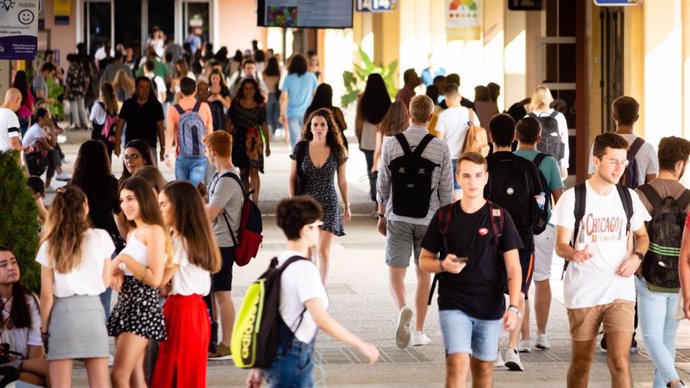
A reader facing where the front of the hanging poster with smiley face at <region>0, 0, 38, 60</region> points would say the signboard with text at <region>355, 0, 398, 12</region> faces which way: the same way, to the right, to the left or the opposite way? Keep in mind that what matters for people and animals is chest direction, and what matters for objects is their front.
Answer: the same way

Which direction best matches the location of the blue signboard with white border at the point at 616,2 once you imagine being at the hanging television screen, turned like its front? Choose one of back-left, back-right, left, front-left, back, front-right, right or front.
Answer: front-left

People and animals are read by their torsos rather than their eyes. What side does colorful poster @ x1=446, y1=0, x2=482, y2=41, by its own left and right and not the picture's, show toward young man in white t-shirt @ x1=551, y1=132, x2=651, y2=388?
front

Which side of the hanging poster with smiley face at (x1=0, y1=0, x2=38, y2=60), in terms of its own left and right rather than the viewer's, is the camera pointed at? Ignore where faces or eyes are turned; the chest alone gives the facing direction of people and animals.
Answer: front

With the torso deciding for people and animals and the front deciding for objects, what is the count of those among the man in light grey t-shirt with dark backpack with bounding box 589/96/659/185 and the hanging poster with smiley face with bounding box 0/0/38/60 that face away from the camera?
1

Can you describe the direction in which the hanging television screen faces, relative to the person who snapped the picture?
facing the viewer

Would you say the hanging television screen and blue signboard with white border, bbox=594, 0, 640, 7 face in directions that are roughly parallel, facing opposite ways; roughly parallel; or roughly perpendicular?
roughly parallel

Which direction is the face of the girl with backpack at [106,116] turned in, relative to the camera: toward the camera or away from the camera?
away from the camera

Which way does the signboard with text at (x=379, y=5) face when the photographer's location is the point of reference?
facing the viewer

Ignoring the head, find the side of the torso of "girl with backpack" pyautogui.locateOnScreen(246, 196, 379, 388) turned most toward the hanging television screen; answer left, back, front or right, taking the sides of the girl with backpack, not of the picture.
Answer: left

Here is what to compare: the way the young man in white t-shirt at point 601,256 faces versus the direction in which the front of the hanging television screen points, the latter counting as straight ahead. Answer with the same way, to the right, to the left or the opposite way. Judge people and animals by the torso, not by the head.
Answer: the same way

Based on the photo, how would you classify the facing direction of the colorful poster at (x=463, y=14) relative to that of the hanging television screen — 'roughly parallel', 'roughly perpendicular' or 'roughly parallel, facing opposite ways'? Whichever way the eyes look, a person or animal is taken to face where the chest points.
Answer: roughly parallel

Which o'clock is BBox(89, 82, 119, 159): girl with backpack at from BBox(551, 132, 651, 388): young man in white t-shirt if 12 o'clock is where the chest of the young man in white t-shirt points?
The girl with backpack is roughly at 5 o'clock from the young man in white t-shirt.
